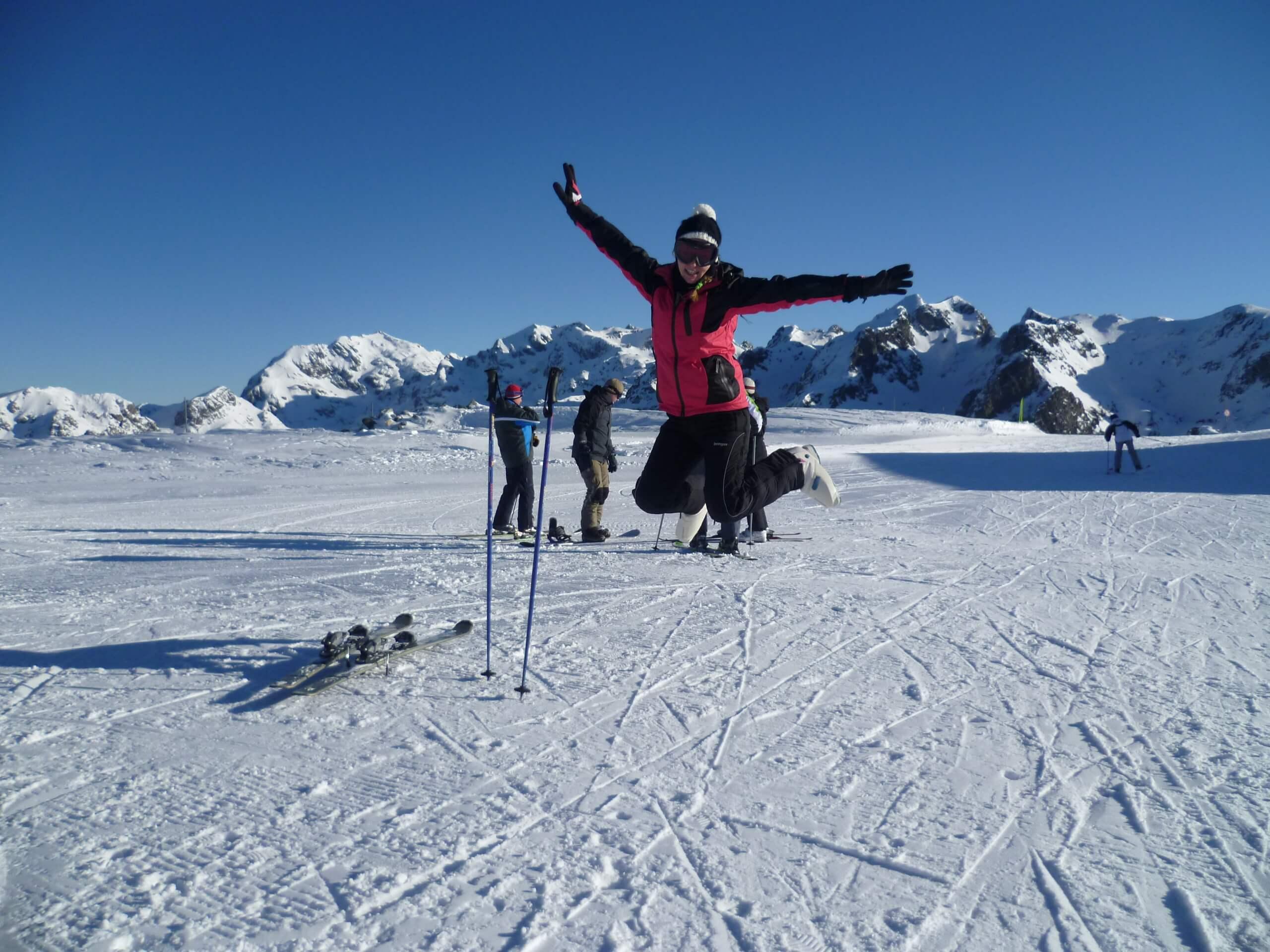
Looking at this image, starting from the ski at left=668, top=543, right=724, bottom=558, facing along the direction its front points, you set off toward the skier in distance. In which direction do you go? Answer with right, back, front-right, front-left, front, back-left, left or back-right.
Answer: back-right

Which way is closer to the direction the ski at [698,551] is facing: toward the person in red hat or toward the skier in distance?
the person in red hat

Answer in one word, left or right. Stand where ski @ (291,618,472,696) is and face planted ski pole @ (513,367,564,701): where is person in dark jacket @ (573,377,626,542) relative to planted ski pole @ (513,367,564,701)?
left

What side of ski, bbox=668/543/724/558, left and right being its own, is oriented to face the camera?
left

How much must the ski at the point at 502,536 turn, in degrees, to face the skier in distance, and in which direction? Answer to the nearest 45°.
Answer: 0° — it already faces them
